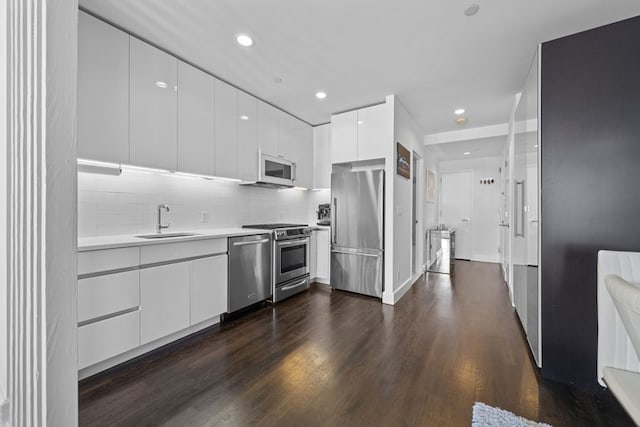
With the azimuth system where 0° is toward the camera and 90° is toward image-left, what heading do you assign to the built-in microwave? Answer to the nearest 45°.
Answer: approximately 315°

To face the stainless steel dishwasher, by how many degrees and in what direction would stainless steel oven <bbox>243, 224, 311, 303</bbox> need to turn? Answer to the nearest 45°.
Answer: approximately 90° to its right

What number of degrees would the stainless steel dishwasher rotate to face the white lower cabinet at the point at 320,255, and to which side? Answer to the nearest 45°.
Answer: approximately 90° to its left
